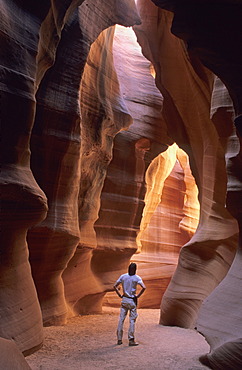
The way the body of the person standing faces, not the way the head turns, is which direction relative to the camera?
away from the camera
